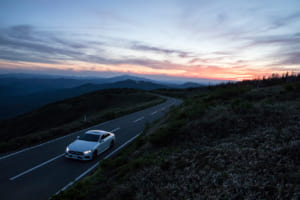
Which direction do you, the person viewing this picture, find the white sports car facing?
facing the viewer and to the left of the viewer
